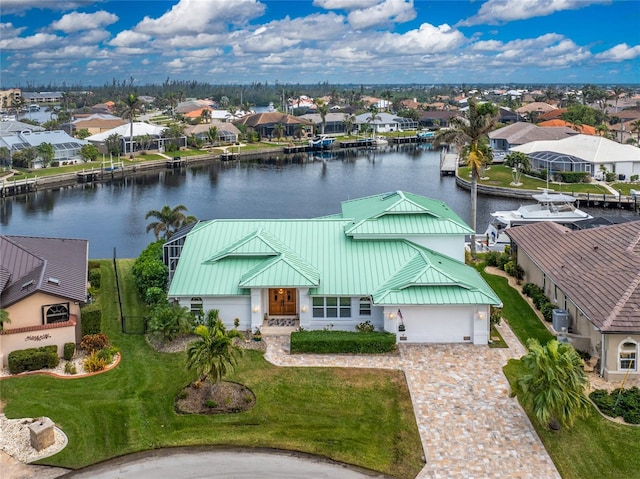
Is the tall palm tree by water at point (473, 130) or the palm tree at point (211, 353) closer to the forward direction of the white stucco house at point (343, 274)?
the palm tree

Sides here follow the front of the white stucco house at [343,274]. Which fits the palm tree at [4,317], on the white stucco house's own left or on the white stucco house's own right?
on the white stucco house's own right

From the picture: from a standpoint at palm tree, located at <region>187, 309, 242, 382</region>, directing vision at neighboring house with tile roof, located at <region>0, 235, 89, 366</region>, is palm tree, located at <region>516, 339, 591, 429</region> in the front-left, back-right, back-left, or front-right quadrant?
back-right

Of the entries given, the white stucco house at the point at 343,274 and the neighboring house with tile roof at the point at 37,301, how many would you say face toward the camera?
2

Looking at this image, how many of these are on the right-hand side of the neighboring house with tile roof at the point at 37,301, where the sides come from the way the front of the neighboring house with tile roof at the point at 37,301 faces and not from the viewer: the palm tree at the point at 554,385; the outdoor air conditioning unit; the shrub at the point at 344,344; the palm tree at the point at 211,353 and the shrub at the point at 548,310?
0

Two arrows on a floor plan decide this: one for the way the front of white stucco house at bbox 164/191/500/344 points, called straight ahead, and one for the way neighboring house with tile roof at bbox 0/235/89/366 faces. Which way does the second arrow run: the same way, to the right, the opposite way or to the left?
the same way

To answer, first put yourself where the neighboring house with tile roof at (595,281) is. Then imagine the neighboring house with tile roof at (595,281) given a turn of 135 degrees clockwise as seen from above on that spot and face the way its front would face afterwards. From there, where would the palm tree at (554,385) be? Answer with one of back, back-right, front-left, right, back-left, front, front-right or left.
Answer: back-left

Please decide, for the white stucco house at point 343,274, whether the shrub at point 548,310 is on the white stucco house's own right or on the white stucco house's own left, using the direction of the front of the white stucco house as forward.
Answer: on the white stucco house's own left

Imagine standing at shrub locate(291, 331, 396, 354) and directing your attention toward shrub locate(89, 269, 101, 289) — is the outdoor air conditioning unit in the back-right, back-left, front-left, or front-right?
back-right

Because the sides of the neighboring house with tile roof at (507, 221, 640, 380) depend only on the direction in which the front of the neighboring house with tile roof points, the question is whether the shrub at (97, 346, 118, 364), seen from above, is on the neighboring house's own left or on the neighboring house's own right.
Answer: on the neighboring house's own right

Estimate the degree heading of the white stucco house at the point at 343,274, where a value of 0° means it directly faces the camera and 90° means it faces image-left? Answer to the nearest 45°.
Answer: approximately 0°

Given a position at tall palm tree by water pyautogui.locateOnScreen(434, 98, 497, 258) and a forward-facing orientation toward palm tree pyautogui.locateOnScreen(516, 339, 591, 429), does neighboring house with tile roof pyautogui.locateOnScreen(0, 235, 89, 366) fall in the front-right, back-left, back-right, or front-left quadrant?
front-right

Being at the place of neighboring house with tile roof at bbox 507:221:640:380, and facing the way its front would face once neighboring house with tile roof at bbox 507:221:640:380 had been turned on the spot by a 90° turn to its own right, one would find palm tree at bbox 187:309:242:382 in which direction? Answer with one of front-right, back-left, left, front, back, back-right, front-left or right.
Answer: front-left

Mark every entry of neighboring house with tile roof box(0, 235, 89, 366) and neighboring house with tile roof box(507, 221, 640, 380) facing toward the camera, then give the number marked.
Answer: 2

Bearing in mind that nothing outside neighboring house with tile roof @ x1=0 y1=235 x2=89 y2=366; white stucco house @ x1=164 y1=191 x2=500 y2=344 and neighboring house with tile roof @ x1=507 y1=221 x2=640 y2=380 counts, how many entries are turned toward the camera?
3

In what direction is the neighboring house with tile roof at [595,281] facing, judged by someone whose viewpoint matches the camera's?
facing the viewer

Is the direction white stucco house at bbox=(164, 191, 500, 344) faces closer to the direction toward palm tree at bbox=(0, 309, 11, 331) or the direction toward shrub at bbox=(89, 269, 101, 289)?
the palm tree
